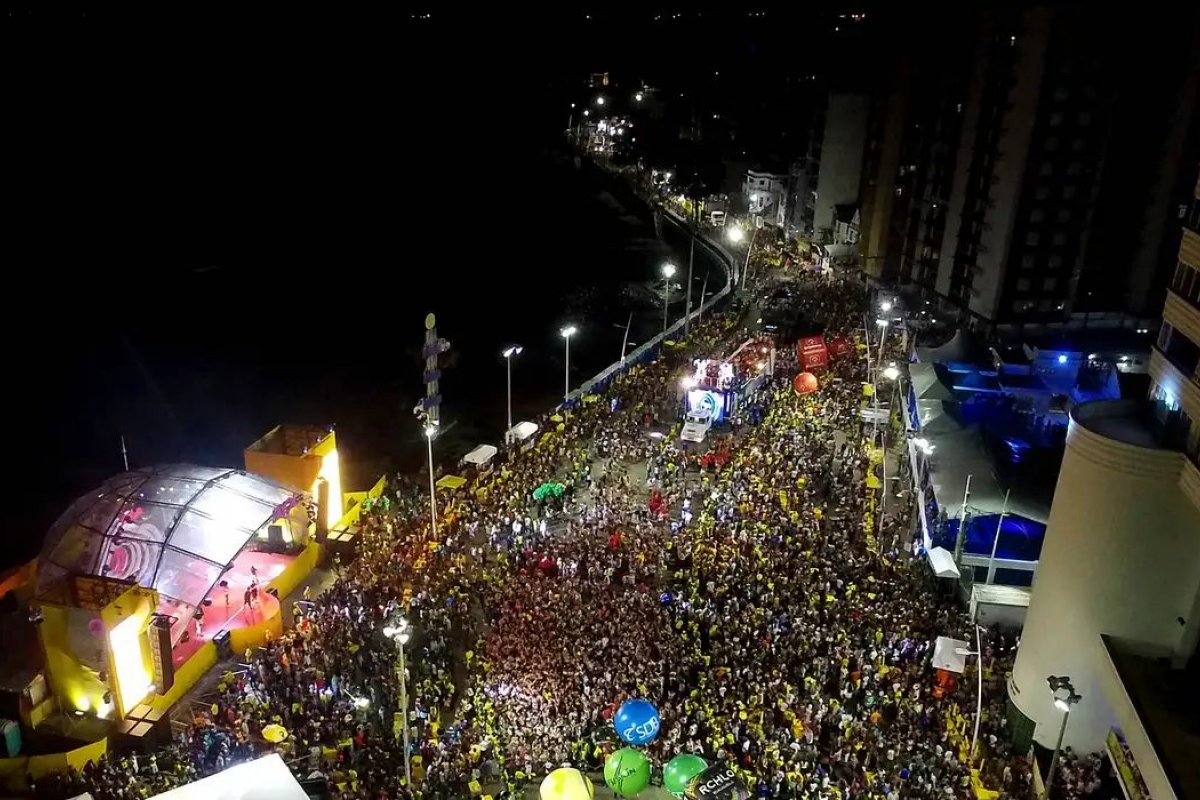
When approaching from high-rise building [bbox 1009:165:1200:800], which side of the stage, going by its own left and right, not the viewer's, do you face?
front

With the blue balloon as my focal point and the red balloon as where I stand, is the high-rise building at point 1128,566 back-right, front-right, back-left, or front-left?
front-left

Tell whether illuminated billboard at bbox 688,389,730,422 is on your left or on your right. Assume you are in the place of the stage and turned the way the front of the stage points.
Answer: on your left

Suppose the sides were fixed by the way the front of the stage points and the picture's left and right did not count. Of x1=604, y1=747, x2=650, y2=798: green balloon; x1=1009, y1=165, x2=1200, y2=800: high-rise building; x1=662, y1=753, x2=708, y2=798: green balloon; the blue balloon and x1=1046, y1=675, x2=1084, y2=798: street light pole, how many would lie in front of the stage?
5

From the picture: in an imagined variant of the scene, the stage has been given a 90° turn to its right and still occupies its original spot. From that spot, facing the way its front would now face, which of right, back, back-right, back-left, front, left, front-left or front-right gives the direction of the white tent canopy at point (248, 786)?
front-left

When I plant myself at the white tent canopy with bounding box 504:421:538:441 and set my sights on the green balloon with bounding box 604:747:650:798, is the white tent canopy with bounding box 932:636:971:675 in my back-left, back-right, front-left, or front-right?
front-left

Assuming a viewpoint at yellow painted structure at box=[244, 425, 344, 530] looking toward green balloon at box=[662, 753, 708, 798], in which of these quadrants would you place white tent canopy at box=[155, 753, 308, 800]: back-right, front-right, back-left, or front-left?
front-right

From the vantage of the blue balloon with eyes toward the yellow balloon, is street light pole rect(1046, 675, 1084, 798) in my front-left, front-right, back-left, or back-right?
back-left

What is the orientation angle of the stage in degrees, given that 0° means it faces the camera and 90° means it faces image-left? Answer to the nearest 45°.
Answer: approximately 315°

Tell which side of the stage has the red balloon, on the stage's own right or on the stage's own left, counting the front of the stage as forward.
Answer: on the stage's own left

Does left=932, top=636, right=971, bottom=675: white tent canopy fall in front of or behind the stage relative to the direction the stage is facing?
in front

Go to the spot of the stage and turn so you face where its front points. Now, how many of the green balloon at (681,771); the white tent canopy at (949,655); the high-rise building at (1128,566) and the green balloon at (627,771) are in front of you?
4

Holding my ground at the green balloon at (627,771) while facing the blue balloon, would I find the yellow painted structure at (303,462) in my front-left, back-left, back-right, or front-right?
front-left

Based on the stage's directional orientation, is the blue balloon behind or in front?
in front
